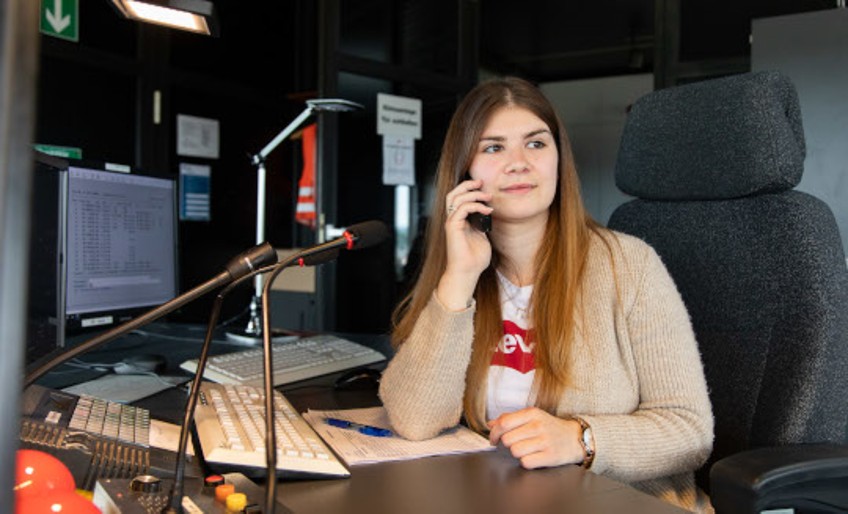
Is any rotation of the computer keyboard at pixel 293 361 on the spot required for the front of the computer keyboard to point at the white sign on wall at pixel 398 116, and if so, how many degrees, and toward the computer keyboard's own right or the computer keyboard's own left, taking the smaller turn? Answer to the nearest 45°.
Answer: approximately 135° to the computer keyboard's own left

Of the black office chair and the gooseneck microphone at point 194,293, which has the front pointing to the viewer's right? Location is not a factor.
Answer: the gooseneck microphone

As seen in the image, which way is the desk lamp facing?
to the viewer's right

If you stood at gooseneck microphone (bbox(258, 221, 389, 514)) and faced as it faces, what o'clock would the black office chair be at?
The black office chair is roughly at 11 o'clock from the gooseneck microphone.

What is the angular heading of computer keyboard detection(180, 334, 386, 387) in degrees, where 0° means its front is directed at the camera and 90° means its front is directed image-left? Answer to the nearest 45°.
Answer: approximately 315°

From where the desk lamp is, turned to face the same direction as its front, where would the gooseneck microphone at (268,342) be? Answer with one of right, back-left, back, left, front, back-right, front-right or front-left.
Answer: right

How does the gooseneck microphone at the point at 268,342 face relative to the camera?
to the viewer's right

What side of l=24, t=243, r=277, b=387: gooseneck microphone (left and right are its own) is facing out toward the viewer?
right

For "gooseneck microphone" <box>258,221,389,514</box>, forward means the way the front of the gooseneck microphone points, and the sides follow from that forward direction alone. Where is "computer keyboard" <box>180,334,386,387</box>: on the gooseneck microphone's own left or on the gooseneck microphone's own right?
on the gooseneck microphone's own left

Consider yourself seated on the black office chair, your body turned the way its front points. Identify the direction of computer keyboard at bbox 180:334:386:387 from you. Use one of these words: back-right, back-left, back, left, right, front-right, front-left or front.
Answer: front-right
